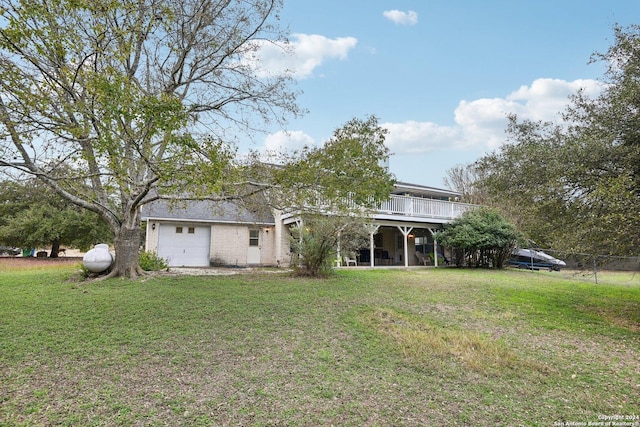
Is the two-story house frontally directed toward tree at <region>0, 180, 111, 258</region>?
no

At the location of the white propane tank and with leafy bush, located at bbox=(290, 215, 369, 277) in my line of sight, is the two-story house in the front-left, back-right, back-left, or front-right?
front-left

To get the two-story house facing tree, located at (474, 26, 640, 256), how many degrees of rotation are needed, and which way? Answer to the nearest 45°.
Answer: approximately 45° to its left

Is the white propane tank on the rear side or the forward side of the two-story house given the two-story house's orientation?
on the forward side

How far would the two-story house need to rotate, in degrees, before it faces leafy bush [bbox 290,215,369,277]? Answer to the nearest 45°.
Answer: approximately 45° to its left

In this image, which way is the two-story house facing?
toward the camera

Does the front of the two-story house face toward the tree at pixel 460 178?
no
